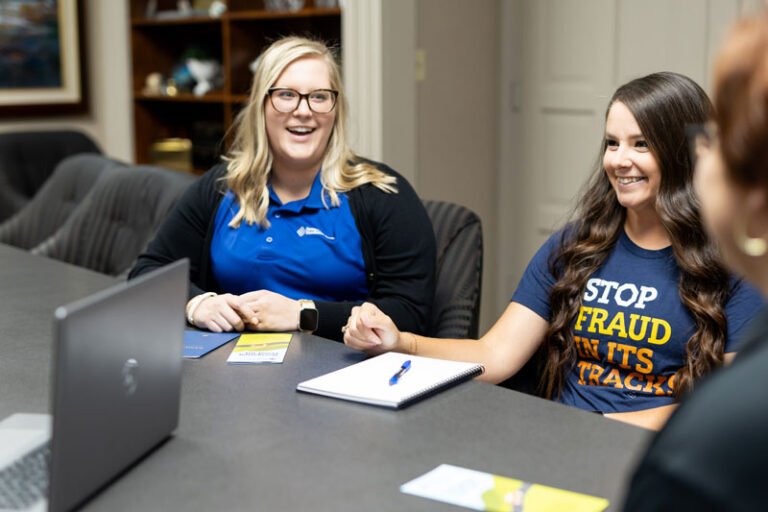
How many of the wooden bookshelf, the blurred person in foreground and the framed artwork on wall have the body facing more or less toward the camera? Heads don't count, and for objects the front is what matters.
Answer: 2

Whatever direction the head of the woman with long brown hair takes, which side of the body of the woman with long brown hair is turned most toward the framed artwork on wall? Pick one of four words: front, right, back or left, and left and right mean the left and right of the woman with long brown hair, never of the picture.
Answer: right

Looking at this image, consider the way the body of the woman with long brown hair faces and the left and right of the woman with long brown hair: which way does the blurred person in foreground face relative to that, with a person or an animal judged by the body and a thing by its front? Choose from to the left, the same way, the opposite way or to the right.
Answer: to the right

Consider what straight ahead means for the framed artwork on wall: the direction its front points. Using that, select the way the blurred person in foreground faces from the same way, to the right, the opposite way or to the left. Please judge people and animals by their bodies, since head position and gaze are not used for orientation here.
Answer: the opposite way

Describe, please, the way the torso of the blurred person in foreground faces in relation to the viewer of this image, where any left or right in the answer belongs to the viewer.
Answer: facing away from the viewer and to the left of the viewer

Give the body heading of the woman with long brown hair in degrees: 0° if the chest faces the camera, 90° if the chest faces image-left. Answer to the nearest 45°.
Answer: approximately 45°

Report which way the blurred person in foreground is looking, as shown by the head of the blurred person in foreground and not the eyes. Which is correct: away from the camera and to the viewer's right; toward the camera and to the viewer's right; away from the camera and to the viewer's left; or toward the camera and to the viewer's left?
away from the camera and to the viewer's left

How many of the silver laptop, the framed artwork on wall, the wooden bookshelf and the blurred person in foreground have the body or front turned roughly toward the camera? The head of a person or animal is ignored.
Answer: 2
